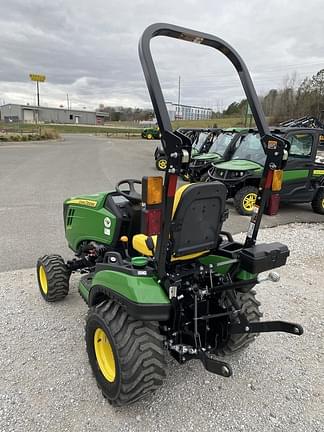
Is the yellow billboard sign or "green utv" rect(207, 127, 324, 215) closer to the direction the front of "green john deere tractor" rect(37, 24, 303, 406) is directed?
the yellow billboard sign

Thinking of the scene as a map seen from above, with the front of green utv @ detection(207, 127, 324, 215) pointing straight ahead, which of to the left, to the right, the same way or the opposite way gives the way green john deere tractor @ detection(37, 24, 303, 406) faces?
to the right

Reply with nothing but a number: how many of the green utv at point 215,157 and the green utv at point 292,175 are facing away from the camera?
0

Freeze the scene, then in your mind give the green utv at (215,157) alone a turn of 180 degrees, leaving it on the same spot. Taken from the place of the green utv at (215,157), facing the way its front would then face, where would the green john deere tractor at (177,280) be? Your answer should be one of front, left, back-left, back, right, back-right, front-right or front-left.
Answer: back-right

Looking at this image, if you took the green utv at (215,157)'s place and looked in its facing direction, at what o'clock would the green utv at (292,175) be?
the green utv at (292,175) is roughly at 9 o'clock from the green utv at (215,157).

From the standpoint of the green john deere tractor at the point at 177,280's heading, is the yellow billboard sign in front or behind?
in front

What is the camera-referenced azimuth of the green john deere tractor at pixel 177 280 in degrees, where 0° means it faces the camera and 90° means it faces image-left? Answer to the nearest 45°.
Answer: approximately 135°

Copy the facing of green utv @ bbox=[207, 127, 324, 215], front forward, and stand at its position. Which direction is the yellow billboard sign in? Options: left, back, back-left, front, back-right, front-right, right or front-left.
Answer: right

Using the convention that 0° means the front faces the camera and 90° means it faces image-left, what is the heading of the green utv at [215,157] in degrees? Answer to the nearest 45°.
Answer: approximately 45°

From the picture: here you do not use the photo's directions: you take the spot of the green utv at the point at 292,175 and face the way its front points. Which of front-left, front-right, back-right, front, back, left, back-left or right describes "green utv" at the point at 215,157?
right
